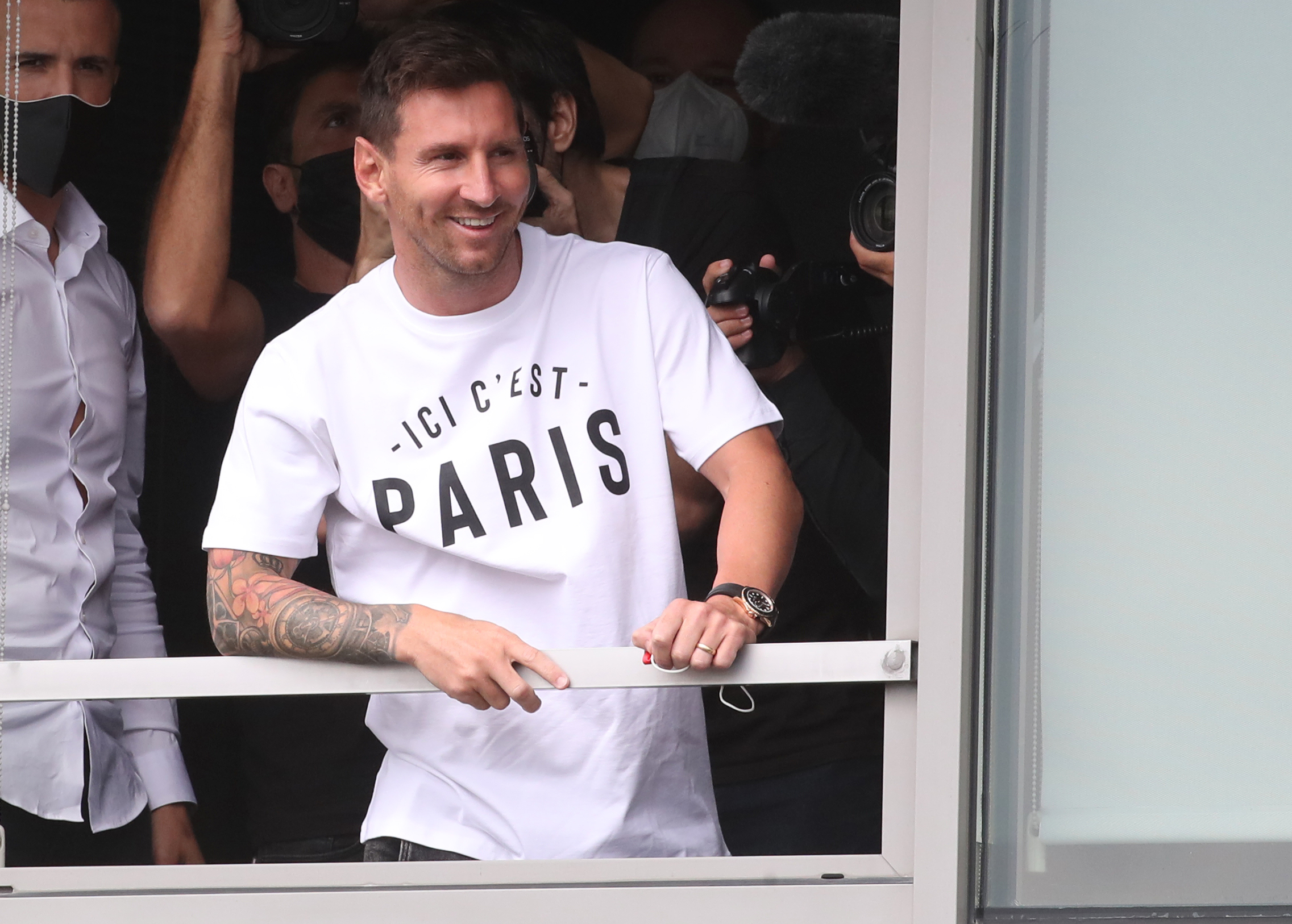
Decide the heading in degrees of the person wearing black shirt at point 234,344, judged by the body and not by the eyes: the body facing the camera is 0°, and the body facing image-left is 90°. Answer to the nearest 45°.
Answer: approximately 315°

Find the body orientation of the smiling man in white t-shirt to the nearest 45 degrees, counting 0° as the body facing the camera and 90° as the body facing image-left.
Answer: approximately 0°

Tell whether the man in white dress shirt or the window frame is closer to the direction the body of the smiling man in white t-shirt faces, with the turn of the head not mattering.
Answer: the window frame

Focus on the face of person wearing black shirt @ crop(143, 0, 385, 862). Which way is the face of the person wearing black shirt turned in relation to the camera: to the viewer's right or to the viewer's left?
to the viewer's right
